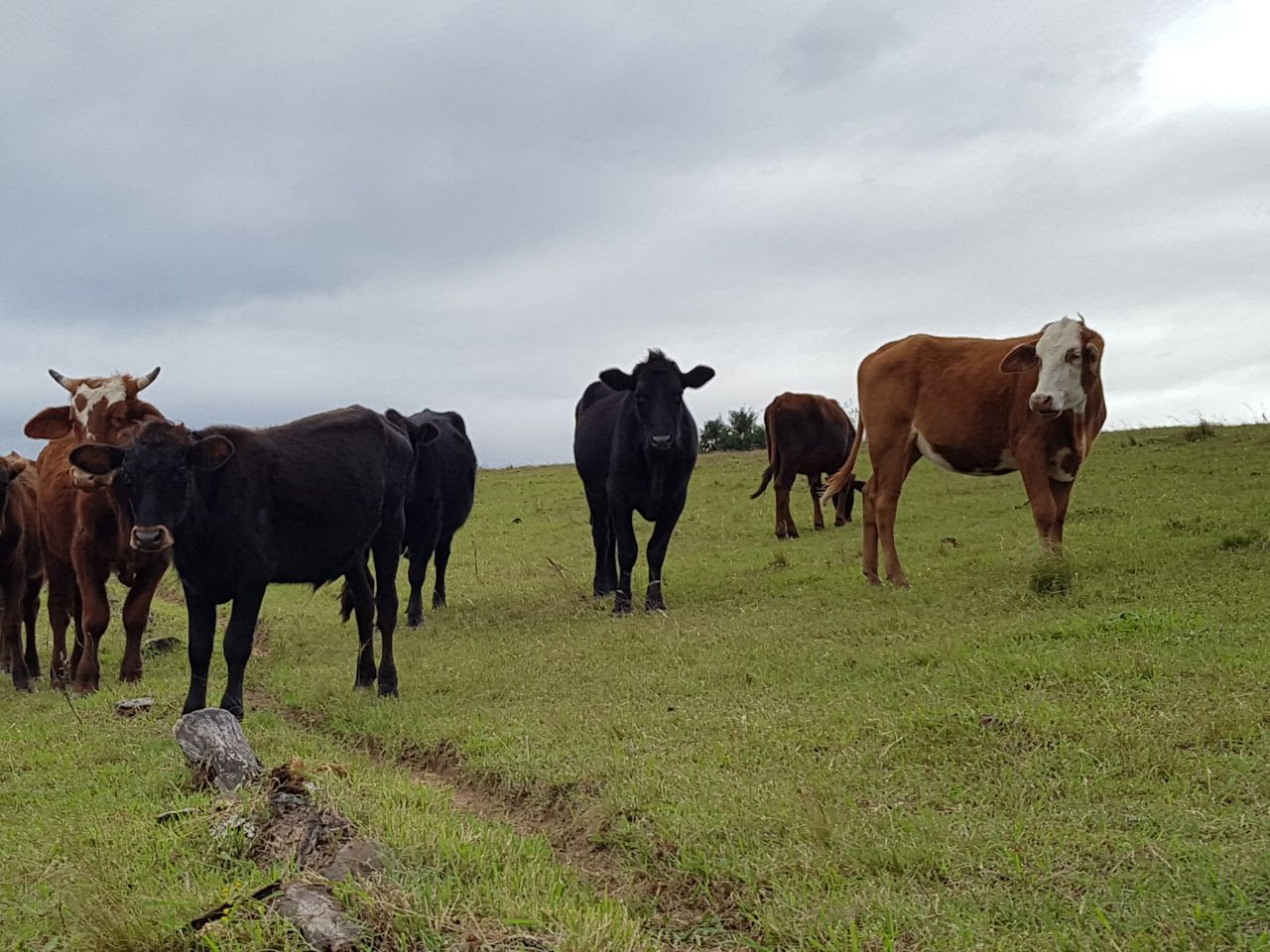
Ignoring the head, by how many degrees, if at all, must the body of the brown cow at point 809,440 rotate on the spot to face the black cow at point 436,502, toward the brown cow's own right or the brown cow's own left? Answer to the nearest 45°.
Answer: approximately 180°

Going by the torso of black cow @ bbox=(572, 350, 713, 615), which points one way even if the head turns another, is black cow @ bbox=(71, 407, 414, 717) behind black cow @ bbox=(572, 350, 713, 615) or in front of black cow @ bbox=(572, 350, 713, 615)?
in front

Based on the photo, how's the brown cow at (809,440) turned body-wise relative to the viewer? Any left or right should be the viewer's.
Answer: facing away from the viewer and to the right of the viewer

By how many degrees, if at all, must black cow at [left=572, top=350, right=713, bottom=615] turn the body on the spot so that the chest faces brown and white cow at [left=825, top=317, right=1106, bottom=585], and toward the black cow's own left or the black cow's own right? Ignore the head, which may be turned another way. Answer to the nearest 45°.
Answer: approximately 45° to the black cow's own left

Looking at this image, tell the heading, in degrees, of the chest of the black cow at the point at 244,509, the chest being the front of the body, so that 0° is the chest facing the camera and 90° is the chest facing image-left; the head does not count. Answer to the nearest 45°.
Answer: approximately 45°

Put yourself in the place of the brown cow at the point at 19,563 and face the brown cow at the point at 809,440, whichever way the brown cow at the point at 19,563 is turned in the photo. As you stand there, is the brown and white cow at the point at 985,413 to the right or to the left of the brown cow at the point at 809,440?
right

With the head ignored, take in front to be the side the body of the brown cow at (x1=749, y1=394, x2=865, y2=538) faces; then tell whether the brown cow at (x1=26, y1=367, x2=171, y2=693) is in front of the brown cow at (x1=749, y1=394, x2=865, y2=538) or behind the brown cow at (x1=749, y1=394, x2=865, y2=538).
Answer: behind

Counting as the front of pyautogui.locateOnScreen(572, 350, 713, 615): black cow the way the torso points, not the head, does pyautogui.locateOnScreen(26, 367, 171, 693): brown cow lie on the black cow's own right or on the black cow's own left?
on the black cow's own right

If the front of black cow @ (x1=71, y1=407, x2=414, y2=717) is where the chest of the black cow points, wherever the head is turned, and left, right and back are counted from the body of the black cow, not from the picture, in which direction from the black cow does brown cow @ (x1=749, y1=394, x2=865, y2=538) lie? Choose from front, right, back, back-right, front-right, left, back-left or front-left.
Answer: back

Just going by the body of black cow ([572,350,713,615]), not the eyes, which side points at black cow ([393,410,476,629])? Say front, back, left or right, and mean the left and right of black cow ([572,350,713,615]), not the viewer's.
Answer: right

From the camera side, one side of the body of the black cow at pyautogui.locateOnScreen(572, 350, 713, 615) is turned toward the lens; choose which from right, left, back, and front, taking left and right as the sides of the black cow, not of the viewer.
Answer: front

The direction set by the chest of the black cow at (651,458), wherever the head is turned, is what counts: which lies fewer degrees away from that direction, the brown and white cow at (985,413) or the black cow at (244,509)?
the black cow

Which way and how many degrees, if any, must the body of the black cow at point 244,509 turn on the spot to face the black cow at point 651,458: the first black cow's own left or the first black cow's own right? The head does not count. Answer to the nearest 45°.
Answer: approximately 180°

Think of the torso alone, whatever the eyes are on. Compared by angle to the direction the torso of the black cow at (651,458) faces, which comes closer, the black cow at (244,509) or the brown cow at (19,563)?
the black cow

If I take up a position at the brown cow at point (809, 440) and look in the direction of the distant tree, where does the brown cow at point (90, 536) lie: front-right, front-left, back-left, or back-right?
back-left
